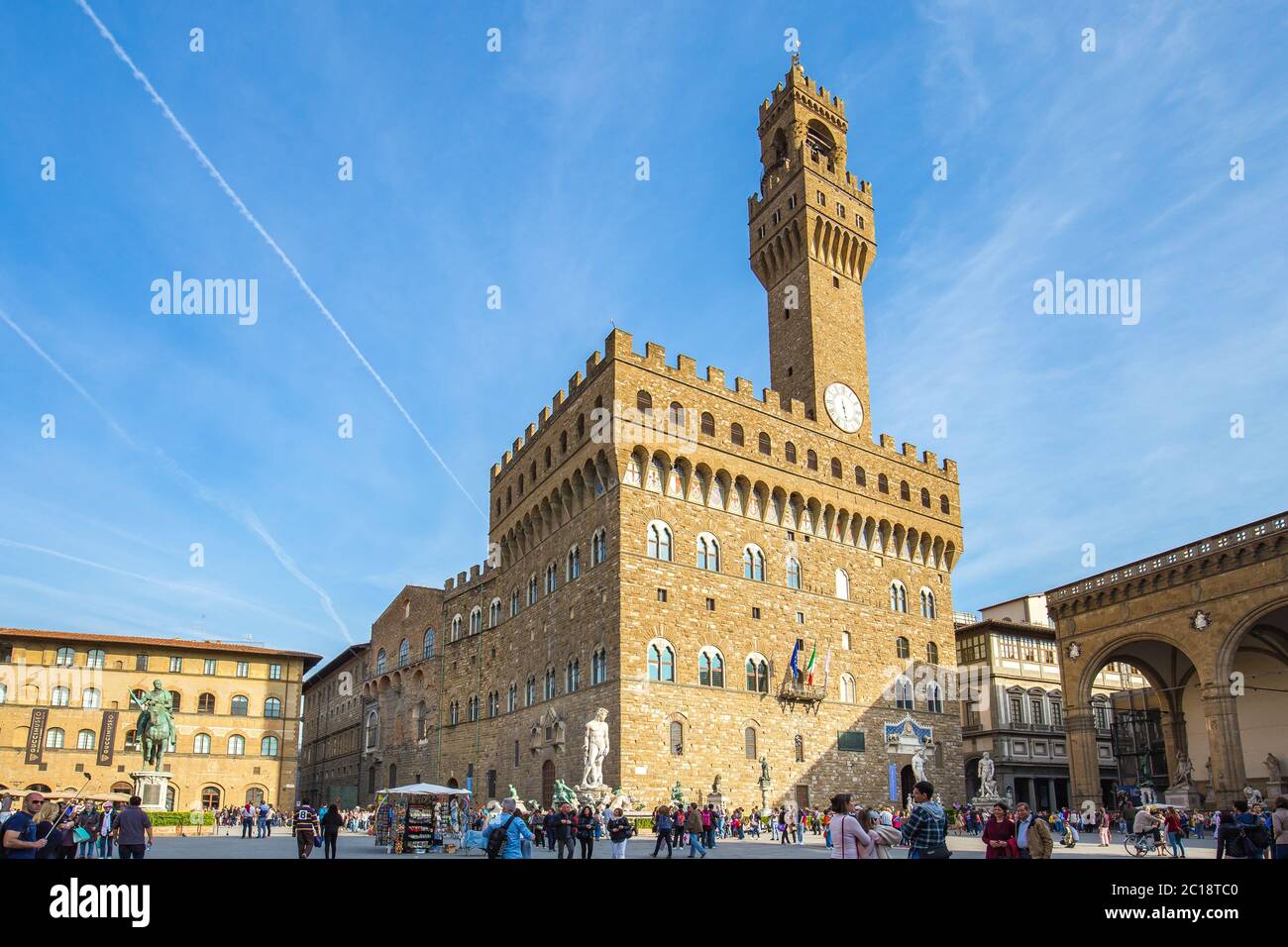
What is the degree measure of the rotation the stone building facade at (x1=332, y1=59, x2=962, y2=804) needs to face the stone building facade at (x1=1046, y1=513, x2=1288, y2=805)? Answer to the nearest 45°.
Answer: approximately 45° to its left

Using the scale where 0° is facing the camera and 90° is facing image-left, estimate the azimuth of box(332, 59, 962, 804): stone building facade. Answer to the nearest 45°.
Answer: approximately 315°

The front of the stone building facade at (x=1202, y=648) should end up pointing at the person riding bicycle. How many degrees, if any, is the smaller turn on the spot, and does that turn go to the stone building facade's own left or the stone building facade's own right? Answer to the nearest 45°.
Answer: approximately 45° to the stone building facade's own left

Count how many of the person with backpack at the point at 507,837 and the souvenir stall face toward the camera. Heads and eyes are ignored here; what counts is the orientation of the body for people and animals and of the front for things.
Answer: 1

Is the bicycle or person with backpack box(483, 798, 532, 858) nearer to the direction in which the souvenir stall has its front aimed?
the person with backpack

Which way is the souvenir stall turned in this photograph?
toward the camera

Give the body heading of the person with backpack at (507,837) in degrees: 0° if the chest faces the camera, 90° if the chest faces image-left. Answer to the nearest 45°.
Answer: approximately 180°

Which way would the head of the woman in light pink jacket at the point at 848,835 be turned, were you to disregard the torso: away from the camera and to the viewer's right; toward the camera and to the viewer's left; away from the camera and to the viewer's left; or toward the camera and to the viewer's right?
away from the camera and to the viewer's right

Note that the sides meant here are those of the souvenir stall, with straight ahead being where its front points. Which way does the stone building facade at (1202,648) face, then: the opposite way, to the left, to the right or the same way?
to the right

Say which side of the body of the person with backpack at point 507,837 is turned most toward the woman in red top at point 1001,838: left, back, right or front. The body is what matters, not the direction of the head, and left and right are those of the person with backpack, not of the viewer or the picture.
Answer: right
